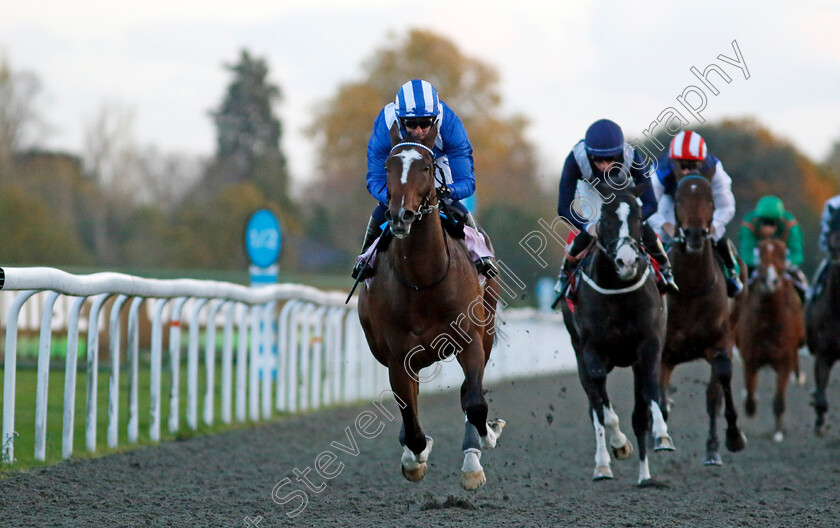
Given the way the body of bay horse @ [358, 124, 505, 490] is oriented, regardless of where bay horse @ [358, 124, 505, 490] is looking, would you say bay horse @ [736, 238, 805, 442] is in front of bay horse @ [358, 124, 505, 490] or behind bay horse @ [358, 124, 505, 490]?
behind

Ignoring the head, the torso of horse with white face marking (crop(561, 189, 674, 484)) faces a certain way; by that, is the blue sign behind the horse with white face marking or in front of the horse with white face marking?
behind

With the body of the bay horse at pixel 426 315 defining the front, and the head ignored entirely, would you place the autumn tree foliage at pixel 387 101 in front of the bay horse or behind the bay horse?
behind

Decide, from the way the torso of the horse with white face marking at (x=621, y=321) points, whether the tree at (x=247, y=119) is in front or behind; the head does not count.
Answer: behind

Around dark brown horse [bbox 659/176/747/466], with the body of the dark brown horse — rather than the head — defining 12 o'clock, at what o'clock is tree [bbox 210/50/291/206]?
The tree is roughly at 5 o'clock from the dark brown horse.

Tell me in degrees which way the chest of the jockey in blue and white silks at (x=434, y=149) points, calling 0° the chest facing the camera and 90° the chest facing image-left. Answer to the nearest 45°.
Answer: approximately 0°
